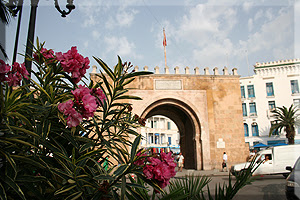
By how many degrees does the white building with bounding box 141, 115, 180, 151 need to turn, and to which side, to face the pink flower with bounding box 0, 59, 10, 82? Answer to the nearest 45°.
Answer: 0° — it already faces it

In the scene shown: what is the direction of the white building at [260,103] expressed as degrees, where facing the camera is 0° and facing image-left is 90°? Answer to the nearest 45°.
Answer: approximately 45°

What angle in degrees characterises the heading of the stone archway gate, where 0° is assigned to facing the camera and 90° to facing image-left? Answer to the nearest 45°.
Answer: approximately 0°

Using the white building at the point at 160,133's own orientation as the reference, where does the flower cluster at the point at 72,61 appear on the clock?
The flower cluster is roughly at 12 o'clock from the white building.

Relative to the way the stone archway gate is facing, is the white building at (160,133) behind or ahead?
behind

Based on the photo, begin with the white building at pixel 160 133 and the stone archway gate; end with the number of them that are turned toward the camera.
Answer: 2

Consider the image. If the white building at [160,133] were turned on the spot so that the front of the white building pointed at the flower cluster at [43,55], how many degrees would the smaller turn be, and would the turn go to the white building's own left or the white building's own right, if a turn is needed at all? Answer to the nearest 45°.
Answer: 0° — it already faces it

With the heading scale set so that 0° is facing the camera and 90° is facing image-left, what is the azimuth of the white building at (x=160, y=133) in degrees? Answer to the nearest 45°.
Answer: approximately 0°

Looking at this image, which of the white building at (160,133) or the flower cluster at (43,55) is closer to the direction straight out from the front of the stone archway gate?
the flower cluster

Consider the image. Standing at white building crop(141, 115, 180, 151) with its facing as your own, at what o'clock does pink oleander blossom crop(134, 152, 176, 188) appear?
The pink oleander blossom is roughly at 12 o'clock from the white building.
